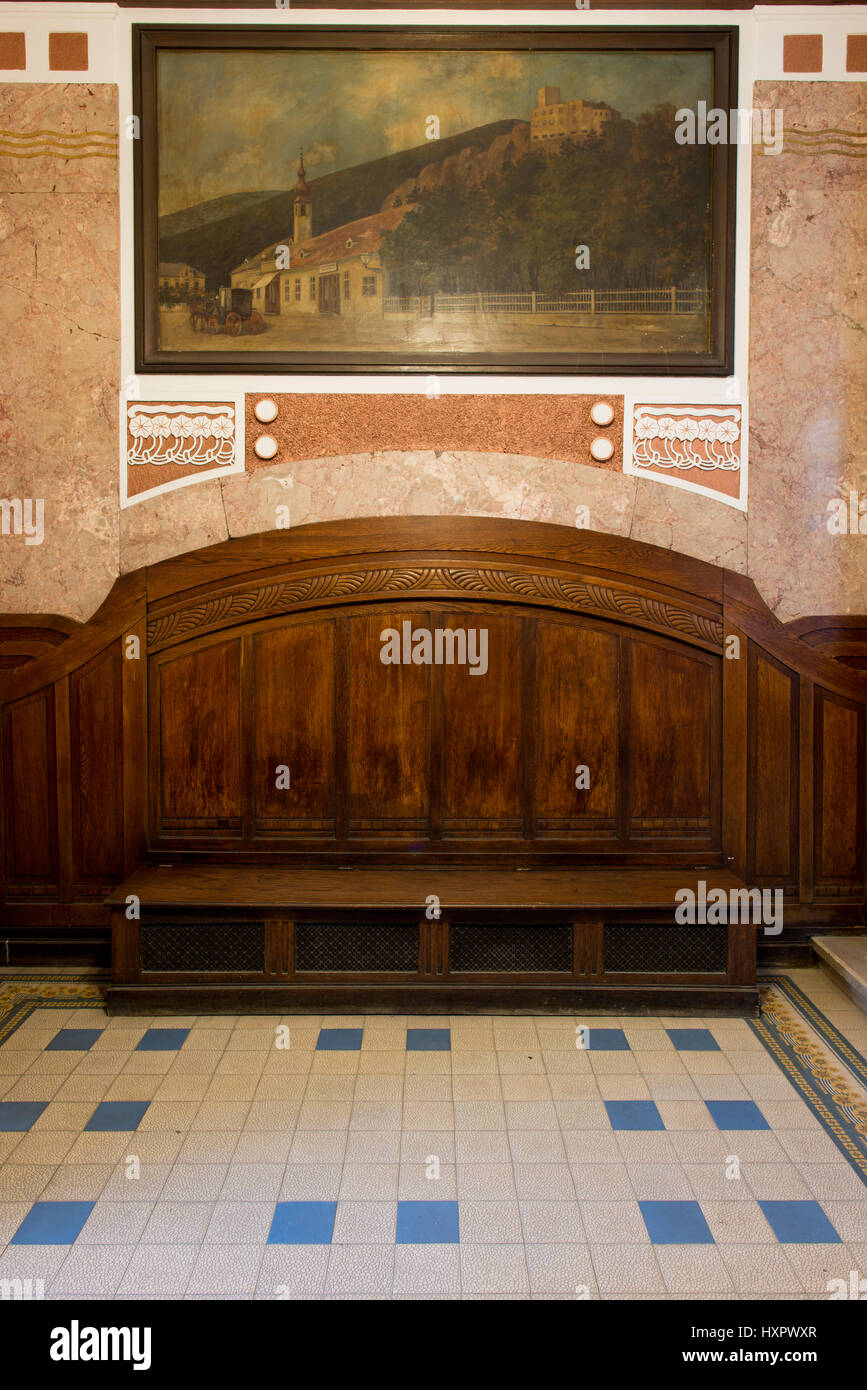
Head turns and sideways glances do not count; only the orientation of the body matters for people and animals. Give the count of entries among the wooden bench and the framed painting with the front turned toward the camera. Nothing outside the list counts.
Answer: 2

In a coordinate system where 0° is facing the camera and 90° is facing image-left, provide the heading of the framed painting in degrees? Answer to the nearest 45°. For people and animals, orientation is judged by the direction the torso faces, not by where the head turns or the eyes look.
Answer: approximately 0°

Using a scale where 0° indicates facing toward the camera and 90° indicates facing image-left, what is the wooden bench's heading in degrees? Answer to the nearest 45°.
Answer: approximately 0°
